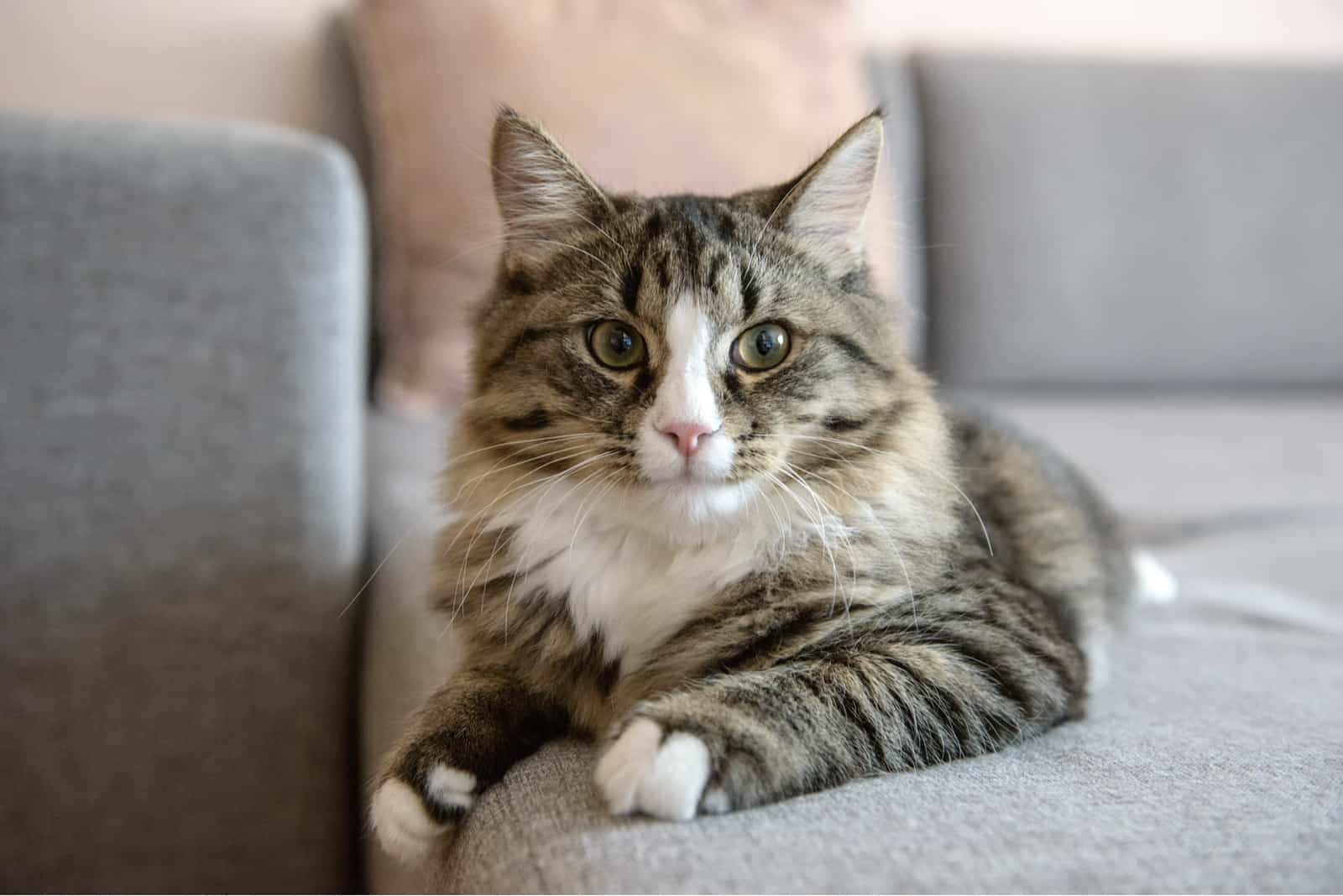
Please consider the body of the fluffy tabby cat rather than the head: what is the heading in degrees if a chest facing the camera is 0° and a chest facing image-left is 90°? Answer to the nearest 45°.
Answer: approximately 45°

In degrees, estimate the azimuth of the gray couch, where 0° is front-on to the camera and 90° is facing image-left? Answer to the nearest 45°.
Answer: approximately 0°
